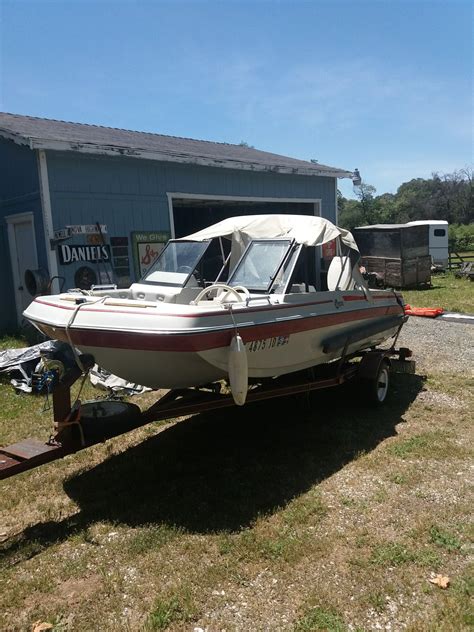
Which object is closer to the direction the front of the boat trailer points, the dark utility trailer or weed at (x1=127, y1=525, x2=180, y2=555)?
the weed

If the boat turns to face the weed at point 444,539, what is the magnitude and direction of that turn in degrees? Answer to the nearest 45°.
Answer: approximately 90° to its left

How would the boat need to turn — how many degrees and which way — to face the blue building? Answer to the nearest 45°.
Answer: approximately 90° to its right

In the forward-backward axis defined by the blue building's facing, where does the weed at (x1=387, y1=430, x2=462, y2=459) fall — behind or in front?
in front

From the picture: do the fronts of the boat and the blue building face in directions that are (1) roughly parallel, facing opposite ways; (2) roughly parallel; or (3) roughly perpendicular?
roughly perpendicular

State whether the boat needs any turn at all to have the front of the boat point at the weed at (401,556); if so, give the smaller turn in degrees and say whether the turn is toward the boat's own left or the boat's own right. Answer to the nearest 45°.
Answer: approximately 90° to the boat's own left

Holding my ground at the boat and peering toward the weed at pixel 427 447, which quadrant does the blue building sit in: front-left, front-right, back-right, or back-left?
back-left

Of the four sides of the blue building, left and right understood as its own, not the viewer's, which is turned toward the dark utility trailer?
left

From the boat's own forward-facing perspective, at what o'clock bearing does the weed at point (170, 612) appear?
The weed is roughly at 11 o'clock from the boat.

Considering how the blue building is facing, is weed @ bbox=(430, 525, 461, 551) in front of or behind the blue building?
in front

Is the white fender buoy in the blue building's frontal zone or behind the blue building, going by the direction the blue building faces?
frontal zone

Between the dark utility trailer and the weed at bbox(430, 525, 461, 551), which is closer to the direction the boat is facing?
the weed

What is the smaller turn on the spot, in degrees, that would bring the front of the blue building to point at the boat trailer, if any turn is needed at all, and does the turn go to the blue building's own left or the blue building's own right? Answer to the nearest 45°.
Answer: approximately 45° to the blue building's own right
